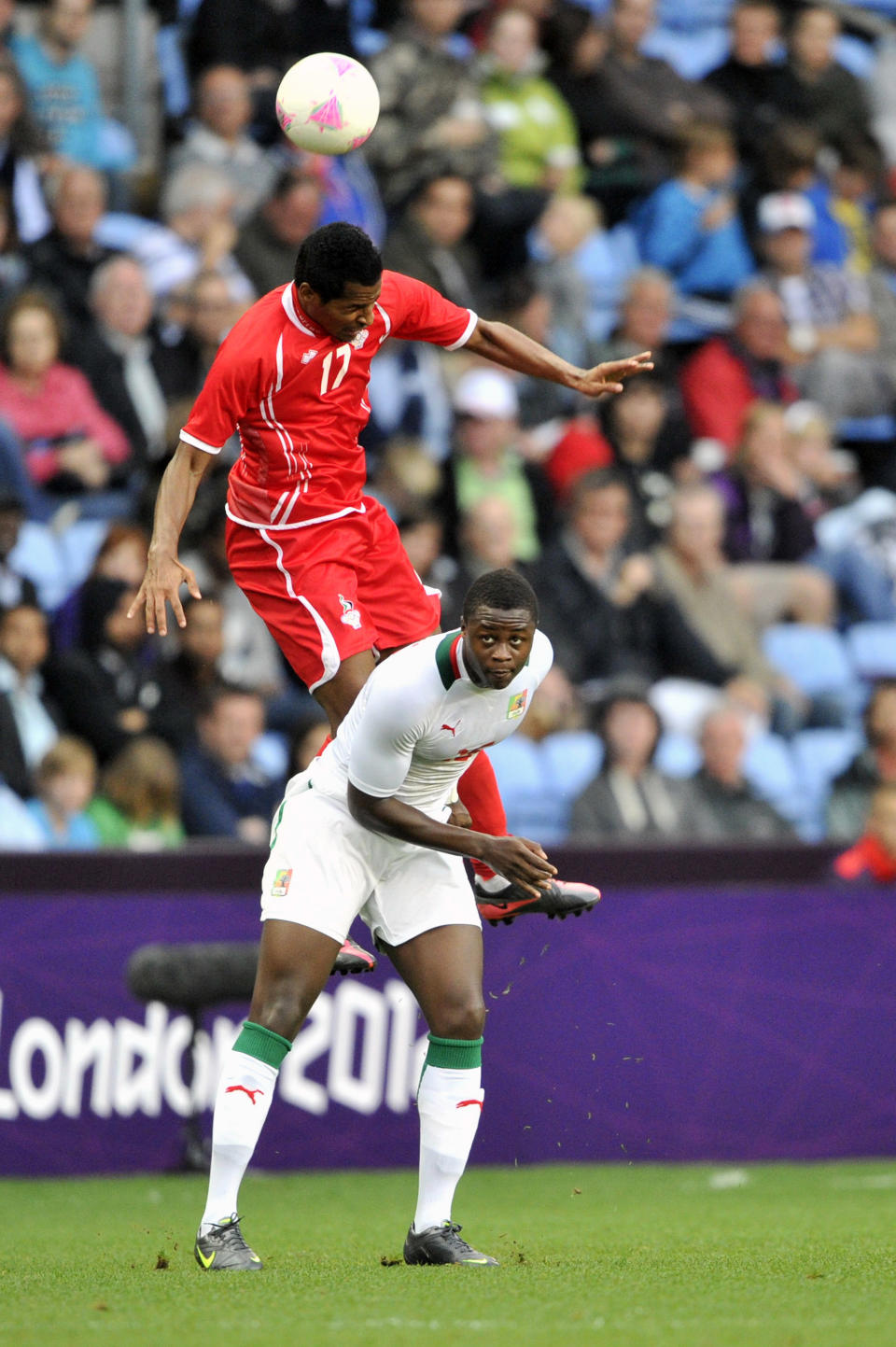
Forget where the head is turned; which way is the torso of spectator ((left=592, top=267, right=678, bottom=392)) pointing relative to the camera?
toward the camera

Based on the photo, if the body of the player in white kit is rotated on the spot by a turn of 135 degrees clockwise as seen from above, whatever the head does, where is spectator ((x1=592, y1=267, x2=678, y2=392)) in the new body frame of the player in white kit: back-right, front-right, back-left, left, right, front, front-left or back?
right

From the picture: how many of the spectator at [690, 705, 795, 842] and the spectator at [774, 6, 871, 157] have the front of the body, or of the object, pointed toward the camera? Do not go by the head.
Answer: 2

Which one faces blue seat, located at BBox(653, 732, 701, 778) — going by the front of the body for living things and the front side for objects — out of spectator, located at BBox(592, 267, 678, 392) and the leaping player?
the spectator

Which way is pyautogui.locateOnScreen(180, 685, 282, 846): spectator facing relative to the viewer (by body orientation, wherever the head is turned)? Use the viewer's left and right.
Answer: facing the viewer and to the right of the viewer

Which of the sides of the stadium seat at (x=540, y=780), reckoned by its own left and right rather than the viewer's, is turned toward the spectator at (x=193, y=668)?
right

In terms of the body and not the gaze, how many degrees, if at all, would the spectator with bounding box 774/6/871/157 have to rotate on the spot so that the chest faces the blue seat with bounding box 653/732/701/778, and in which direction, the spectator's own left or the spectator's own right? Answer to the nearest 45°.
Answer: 0° — they already face it

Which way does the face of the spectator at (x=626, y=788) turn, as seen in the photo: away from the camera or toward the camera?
toward the camera

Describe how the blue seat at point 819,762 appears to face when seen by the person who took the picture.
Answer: facing the viewer

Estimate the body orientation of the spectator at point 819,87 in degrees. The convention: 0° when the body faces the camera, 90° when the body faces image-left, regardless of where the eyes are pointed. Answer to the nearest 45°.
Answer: approximately 0°

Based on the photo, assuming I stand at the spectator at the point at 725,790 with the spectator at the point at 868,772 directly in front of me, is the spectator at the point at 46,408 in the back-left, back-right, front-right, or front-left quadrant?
back-left

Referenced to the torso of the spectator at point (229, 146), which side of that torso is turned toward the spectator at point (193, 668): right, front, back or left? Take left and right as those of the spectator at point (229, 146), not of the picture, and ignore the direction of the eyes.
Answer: front

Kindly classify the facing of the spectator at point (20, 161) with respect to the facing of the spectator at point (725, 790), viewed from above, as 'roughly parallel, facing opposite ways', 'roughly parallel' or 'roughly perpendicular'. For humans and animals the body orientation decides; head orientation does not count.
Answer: roughly parallel
